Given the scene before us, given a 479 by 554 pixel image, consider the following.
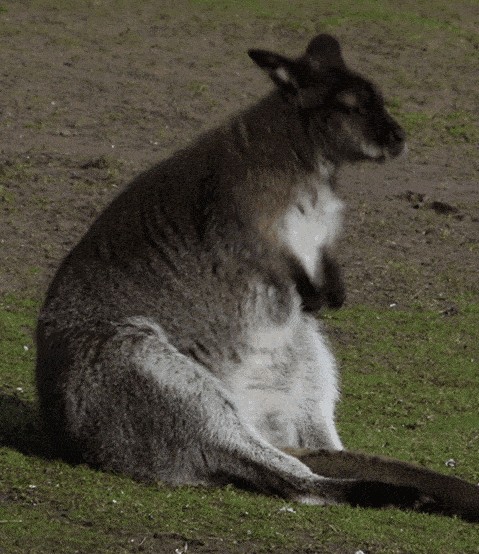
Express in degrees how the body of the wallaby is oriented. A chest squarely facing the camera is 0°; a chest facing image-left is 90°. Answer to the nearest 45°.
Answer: approximately 270°
